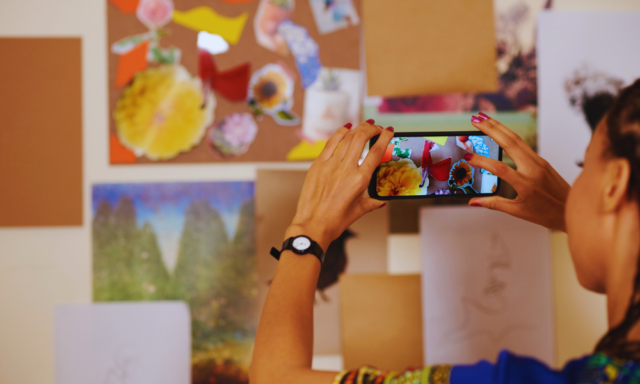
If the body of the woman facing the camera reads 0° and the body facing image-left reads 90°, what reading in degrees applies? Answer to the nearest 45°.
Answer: approximately 135°

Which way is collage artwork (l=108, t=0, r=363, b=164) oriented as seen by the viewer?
toward the camera

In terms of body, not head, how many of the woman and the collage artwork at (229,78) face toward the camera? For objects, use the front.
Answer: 1

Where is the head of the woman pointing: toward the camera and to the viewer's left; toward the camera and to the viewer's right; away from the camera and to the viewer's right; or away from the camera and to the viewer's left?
away from the camera and to the viewer's left

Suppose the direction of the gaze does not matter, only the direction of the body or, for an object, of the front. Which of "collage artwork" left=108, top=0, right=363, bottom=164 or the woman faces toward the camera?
the collage artwork

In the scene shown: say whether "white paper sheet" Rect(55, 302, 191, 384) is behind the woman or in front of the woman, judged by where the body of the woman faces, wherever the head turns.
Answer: in front

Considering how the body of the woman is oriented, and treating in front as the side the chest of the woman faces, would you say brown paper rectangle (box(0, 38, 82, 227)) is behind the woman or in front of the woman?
in front
